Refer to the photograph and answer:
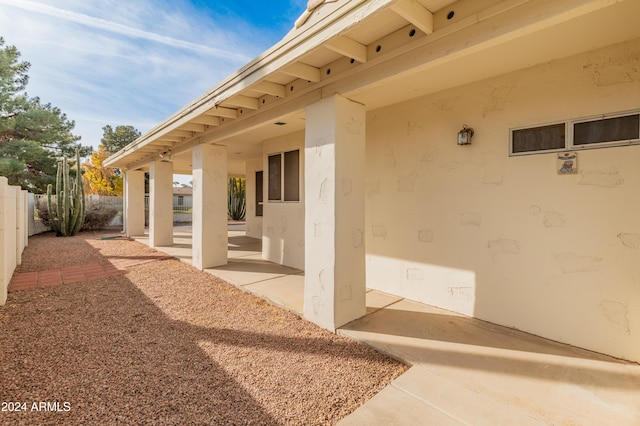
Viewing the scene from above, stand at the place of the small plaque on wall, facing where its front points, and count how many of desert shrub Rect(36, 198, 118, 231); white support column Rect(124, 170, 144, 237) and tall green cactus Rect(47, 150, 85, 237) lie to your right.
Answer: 3

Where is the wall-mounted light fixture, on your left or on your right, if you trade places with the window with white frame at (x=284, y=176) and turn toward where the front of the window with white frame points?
on your left

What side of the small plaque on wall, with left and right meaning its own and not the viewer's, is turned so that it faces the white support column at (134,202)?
right

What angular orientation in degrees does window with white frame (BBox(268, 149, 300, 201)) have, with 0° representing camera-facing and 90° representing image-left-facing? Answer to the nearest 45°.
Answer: approximately 45°

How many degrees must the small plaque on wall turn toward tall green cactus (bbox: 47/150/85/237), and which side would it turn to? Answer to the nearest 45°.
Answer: approximately 90° to its right

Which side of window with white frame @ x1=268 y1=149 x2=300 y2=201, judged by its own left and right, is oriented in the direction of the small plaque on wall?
left

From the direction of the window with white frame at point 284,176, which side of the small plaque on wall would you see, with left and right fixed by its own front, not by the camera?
right

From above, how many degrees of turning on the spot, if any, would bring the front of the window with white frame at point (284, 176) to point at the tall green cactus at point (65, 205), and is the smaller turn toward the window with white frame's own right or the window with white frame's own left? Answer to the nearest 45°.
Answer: approximately 90° to the window with white frame's own right

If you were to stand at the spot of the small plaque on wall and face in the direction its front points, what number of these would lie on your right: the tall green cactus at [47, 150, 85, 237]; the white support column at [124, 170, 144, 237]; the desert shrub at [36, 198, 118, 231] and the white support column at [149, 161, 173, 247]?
4
